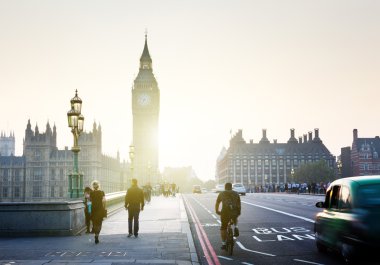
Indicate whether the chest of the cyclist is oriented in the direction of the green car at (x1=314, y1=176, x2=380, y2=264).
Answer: no

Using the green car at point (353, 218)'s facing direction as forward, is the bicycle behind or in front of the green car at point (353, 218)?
in front

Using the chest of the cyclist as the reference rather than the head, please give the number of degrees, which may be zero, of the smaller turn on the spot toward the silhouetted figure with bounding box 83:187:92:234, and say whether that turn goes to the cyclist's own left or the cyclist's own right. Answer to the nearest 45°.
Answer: approximately 45° to the cyclist's own left

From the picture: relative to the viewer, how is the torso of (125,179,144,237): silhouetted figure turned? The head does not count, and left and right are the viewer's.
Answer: facing away from the viewer

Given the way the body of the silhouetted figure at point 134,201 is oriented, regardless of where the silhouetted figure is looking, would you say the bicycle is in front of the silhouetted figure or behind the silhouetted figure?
behind

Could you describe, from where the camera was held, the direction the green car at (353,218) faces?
facing away from the viewer and to the left of the viewer

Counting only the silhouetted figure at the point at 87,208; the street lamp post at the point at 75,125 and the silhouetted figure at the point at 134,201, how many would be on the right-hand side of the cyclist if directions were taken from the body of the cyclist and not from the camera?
0

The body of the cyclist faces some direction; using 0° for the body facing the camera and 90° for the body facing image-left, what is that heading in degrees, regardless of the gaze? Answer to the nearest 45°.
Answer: approximately 180°

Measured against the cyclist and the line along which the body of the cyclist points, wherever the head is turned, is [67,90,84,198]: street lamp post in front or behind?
in front

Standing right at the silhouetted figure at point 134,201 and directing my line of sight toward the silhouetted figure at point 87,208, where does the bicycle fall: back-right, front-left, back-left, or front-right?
back-left
